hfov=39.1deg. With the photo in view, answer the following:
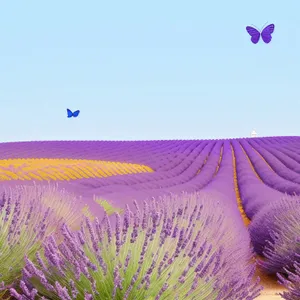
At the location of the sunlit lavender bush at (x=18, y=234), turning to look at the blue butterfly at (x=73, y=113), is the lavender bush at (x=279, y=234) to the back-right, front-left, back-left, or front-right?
front-right
